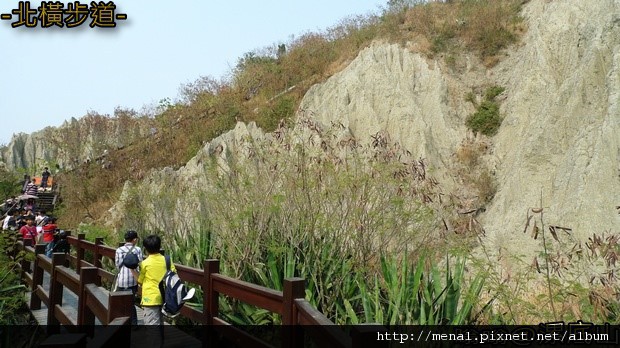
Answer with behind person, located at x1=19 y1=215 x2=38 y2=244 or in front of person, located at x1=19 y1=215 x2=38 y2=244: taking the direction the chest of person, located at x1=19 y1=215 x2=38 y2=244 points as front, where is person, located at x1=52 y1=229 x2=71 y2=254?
in front

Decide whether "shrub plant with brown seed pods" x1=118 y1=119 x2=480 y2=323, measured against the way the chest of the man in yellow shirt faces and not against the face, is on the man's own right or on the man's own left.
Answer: on the man's own right

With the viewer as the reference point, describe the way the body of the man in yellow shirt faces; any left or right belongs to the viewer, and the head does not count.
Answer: facing away from the viewer and to the left of the viewer

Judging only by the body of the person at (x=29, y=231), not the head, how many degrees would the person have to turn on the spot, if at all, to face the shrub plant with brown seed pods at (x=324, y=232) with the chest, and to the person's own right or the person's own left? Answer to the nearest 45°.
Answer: approximately 45° to the person's own left

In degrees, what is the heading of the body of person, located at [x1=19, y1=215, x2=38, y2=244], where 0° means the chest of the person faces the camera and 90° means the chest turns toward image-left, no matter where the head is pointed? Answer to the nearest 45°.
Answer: approximately 0°

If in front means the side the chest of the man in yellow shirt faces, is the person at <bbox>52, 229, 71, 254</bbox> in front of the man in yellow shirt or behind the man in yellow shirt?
in front
